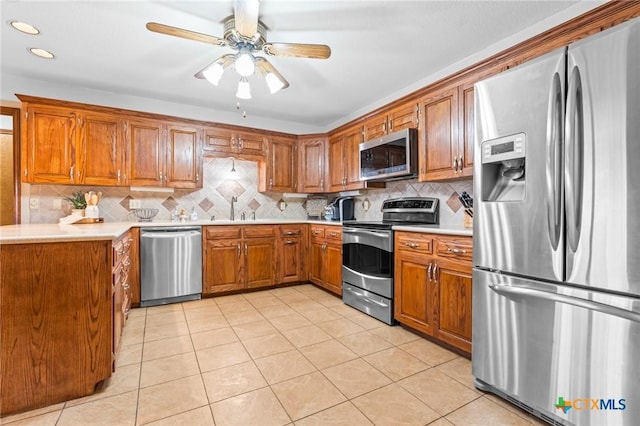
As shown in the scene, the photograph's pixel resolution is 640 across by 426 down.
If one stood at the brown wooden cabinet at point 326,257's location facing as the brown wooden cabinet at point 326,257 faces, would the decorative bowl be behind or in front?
in front

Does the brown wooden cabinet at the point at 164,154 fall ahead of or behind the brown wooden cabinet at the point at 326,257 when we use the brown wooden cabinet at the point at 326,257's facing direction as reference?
ahead

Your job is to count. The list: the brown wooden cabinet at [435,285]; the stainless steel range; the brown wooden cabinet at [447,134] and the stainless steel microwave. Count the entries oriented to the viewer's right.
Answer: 0

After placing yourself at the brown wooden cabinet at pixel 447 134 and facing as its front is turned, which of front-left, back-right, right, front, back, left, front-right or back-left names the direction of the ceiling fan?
front

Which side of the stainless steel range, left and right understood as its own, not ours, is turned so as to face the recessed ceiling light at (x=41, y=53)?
front

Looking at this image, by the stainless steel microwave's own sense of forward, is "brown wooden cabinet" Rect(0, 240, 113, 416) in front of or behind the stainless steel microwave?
in front

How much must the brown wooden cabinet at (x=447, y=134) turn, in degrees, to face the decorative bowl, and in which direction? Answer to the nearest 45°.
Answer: approximately 45° to its right

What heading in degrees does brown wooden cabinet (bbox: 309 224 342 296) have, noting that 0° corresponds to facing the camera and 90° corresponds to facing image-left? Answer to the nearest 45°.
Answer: approximately 45°

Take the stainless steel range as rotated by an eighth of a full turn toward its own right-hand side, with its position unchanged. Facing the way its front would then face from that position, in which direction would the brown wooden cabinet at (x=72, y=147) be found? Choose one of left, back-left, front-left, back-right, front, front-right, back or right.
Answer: front

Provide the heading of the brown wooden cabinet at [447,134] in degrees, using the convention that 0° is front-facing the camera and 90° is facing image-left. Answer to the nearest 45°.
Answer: approximately 45°

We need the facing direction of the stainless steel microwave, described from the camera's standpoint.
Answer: facing the viewer and to the left of the viewer
